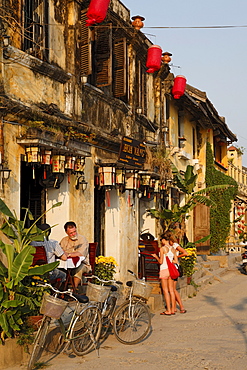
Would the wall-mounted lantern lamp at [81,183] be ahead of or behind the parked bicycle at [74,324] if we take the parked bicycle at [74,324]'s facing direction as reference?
behind

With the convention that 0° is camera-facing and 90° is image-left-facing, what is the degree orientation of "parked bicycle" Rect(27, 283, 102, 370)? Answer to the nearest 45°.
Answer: approximately 45°

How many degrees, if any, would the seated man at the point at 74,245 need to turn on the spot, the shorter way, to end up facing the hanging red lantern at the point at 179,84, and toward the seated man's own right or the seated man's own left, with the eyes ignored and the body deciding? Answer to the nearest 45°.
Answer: approximately 180°

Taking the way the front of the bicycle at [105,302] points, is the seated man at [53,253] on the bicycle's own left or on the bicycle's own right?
on the bicycle's own right

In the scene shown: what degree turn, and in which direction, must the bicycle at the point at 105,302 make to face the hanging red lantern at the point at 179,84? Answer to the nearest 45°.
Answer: approximately 135° to its right

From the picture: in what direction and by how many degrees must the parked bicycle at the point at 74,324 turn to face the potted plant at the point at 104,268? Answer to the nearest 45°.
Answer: approximately 135° to its right

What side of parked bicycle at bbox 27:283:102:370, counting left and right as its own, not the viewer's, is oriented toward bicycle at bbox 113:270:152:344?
back

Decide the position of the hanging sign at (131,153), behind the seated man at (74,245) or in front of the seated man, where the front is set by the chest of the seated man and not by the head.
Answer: behind

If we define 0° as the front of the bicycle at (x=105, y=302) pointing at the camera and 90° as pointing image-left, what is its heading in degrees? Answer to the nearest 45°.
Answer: approximately 45°

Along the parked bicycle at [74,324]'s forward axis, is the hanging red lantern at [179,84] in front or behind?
behind

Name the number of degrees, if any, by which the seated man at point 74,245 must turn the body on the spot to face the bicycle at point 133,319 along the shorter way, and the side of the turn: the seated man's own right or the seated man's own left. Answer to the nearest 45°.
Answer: approximately 90° to the seated man's own left
